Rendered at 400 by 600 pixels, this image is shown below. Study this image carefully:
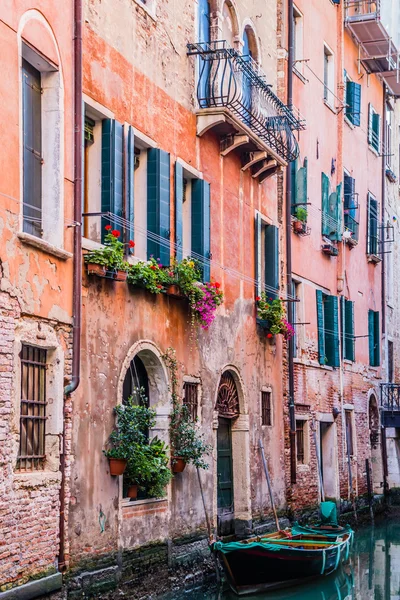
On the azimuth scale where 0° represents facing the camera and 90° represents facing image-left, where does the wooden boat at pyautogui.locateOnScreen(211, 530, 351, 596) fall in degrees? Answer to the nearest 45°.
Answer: approximately 45°

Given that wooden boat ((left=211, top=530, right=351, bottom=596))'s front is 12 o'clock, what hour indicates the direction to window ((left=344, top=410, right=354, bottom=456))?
The window is roughly at 5 o'clock from the wooden boat.

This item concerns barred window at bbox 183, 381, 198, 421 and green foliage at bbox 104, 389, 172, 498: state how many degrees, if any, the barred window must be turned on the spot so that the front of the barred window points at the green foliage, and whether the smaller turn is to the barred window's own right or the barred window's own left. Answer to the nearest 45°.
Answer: approximately 45° to the barred window's own right

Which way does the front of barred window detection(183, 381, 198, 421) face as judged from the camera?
facing the viewer and to the right of the viewer

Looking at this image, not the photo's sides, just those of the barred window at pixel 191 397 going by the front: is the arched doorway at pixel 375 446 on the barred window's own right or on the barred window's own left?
on the barred window's own left

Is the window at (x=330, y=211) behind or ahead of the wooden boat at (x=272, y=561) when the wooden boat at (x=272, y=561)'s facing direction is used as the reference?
behind

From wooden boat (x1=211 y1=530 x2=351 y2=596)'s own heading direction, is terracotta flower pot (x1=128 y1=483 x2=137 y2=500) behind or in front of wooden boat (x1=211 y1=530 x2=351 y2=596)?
in front

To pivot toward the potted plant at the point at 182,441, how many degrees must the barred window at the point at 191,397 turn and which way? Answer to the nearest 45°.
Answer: approximately 45° to its right

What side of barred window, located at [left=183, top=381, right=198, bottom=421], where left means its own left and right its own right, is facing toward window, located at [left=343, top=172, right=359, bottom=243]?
left

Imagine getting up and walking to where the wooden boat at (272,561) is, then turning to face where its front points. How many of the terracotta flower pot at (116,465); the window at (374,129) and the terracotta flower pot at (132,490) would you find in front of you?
2

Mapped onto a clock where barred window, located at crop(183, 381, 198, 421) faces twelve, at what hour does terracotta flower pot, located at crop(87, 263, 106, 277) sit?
The terracotta flower pot is roughly at 2 o'clock from the barred window.

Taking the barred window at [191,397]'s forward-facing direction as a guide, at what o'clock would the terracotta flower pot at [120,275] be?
The terracotta flower pot is roughly at 2 o'clock from the barred window.
